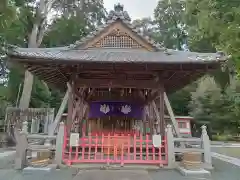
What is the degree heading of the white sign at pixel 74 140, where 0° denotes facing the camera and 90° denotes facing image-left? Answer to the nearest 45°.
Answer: approximately 0°

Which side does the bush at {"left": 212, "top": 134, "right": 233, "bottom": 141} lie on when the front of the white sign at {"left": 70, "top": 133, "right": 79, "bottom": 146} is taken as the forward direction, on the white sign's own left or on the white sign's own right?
on the white sign's own left

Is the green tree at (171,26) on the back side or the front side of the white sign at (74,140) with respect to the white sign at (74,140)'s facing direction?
on the back side

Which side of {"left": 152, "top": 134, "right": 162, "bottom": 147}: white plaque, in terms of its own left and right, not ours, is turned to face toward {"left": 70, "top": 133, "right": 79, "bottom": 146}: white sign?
right

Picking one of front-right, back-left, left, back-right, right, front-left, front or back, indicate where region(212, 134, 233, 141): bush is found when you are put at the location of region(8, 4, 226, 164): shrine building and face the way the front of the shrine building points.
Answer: back-left

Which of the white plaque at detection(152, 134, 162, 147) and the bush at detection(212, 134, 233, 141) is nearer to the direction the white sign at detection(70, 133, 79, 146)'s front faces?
the white plaque

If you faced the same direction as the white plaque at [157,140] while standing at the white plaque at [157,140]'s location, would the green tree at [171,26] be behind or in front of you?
behind

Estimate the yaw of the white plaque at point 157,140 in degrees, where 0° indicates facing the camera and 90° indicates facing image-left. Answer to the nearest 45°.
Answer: approximately 0°
